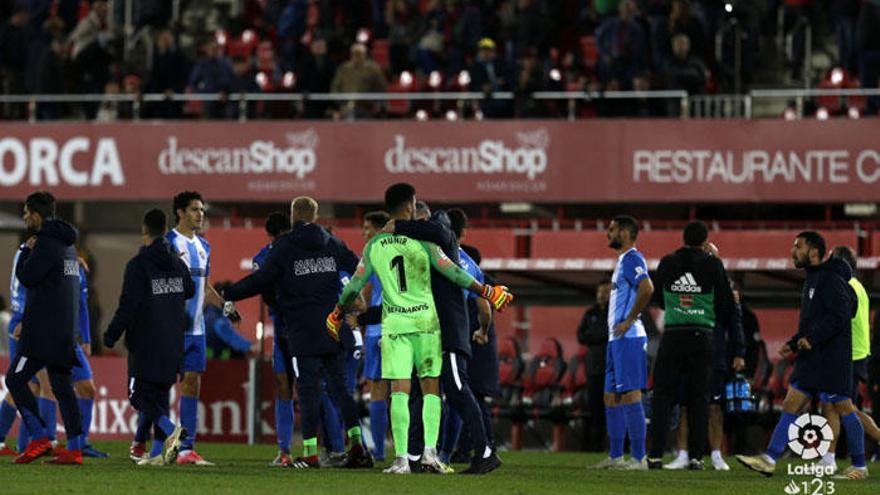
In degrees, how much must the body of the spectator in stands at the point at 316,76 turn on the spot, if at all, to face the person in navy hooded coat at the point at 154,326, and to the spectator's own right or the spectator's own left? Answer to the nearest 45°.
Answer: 0° — they already face them

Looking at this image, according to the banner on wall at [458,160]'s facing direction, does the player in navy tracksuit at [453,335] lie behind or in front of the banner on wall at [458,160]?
in front

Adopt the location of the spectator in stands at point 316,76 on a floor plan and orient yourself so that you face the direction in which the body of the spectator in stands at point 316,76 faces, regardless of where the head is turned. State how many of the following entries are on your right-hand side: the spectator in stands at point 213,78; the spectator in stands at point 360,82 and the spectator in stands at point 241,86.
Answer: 2

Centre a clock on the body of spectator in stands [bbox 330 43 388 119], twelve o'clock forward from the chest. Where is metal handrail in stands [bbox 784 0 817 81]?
metal handrail in stands [bbox 784 0 817 81] is roughly at 9 o'clock from spectator in stands [bbox 330 43 388 119].

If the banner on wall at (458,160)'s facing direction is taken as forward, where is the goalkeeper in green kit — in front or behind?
in front

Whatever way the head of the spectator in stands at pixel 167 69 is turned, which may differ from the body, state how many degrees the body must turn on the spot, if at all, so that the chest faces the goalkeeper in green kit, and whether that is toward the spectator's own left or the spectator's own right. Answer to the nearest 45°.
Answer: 0° — they already face them

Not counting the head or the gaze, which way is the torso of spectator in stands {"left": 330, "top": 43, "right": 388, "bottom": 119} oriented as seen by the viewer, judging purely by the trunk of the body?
toward the camera

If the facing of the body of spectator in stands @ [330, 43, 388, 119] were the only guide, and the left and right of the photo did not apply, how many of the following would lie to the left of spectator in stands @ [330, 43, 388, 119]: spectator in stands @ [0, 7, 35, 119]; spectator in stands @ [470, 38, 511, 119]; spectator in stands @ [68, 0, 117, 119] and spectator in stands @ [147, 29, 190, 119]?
1

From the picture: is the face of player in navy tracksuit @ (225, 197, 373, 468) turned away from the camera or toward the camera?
away from the camera

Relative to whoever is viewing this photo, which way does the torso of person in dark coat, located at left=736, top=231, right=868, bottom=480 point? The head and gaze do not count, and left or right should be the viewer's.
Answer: facing to the left of the viewer

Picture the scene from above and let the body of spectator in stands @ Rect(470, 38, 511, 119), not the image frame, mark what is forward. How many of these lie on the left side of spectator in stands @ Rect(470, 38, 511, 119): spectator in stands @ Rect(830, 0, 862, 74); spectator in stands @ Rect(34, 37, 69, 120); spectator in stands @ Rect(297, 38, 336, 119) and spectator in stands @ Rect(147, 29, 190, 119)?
1

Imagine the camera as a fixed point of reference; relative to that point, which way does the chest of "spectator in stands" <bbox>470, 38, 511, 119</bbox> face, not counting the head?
toward the camera

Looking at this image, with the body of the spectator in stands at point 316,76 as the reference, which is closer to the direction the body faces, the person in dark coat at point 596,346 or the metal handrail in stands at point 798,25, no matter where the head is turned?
the person in dark coat

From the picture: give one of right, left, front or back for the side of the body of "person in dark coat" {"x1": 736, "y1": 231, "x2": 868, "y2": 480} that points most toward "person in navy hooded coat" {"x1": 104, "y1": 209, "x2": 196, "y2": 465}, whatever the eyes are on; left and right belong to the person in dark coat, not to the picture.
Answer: front

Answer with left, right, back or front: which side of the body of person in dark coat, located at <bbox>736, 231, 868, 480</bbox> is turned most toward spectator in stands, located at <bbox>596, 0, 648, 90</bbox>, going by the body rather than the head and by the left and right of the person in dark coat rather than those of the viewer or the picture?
right
